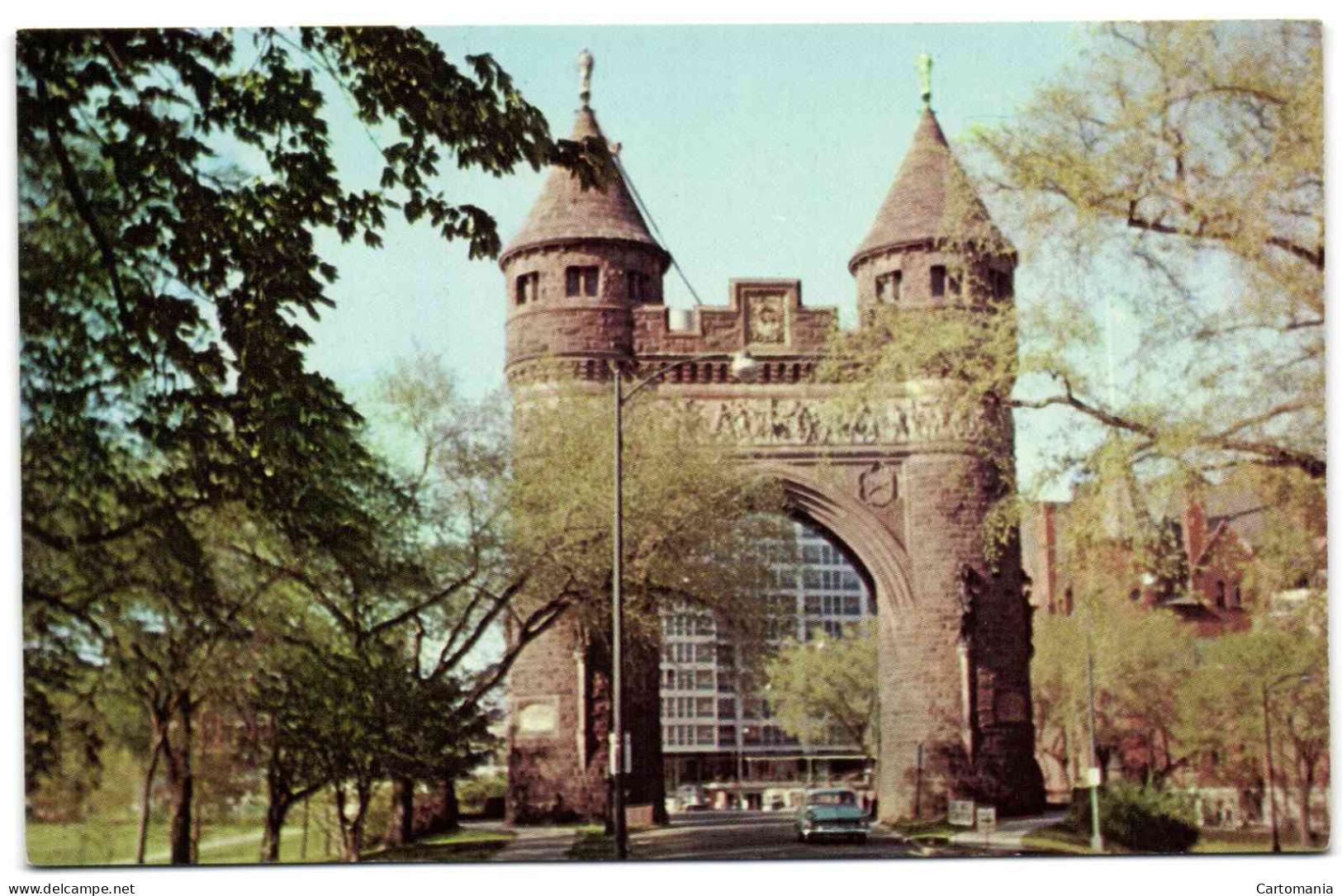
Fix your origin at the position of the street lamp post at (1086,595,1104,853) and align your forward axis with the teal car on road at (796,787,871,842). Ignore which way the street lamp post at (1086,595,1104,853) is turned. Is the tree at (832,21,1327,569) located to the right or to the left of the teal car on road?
left

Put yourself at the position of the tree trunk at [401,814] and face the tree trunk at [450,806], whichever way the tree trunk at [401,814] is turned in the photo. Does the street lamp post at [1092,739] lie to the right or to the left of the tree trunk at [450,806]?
right

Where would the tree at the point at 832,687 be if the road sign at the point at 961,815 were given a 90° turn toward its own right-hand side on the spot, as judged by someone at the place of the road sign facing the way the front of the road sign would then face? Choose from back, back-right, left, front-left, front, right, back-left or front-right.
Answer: right

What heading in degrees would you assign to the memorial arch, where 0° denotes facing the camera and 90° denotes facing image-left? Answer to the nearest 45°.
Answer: approximately 0°

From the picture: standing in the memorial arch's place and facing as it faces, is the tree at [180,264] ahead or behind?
ahead

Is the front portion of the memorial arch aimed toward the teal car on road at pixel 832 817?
yes

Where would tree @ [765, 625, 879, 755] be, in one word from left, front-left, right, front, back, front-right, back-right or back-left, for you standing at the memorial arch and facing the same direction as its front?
back

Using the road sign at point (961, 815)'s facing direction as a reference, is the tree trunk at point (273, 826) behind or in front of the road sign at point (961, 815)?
in front
